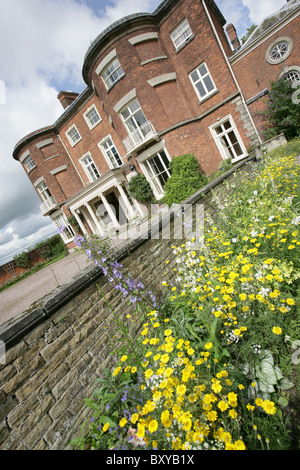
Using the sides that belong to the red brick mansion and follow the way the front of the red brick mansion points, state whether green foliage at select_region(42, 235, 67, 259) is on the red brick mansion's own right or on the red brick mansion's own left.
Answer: on the red brick mansion's own right

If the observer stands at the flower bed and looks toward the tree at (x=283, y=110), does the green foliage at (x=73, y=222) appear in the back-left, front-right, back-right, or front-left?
front-left

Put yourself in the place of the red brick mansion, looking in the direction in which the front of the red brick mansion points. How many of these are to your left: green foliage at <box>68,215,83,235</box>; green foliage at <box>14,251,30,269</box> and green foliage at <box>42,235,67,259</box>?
0

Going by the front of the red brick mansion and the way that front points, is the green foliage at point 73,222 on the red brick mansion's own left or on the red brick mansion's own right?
on the red brick mansion's own right

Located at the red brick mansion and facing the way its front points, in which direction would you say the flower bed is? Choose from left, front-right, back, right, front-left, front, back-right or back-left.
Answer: front-left

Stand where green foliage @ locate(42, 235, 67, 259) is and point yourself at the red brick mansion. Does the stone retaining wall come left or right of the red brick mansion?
right

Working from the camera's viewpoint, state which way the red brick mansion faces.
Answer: facing the viewer and to the left of the viewer

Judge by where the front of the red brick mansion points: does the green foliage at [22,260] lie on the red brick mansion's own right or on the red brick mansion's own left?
on the red brick mansion's own right

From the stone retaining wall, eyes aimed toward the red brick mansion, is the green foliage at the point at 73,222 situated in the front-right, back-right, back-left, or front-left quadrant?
front-left
